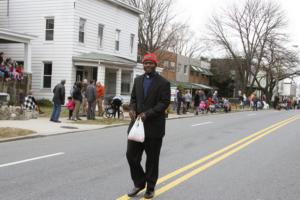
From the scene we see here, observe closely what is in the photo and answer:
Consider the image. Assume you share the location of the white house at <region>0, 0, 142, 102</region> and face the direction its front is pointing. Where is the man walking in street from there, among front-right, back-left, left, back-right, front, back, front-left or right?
front-right

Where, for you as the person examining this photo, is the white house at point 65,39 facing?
facing the viewer and to the right of the viewer

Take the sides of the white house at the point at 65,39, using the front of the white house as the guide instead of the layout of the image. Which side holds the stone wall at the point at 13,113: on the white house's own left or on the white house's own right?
on the white house's own right
